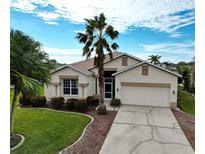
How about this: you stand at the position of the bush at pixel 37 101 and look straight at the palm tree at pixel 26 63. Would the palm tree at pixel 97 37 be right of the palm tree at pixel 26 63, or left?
left

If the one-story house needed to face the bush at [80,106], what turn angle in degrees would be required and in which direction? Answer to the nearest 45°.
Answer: approximately 45° to its right

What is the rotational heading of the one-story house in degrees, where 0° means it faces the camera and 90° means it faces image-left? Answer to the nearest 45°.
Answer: approximately 0°

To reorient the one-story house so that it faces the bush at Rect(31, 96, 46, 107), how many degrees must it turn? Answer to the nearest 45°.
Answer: approximately 90° to its right

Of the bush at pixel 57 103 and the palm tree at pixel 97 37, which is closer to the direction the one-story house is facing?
the palm tree

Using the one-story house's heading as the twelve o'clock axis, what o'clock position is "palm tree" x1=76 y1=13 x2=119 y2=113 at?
The palm tree is roughly at 1 o'clock from the one-story house.

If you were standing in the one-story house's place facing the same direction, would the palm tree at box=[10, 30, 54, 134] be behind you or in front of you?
in front
